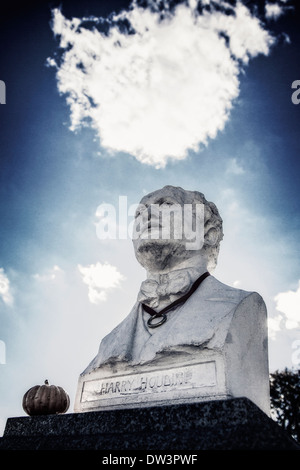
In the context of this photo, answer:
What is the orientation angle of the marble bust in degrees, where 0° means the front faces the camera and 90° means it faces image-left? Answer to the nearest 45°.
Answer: approximately 45°
